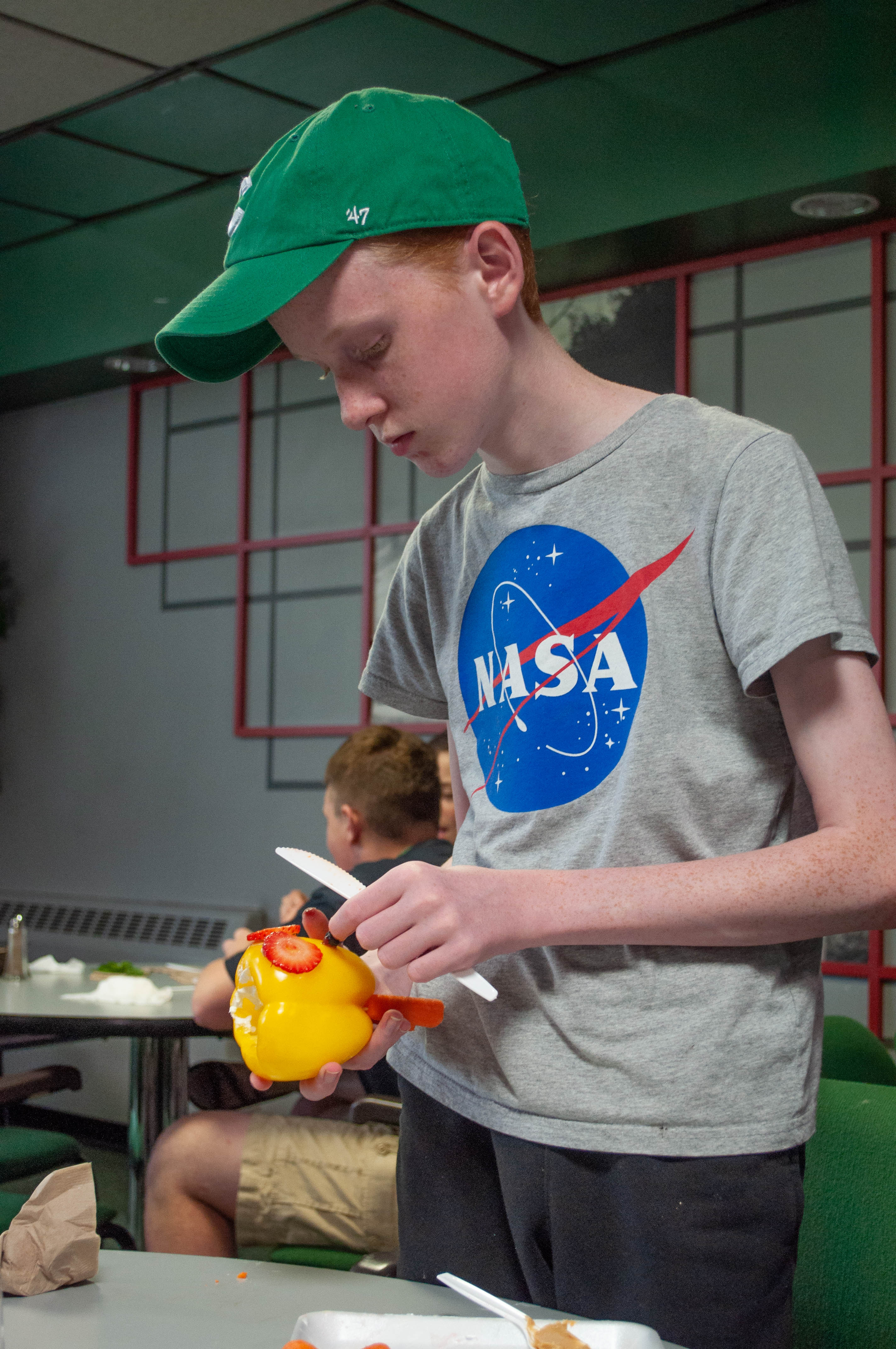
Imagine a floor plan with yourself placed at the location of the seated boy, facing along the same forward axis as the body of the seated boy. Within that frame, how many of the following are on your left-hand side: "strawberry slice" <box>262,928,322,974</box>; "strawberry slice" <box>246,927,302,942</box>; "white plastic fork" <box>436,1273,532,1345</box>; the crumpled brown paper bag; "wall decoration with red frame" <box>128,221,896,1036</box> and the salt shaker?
4

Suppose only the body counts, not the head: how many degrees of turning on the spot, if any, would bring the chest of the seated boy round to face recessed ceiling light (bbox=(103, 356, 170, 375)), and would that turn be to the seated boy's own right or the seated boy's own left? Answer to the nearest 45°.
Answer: approximately 90° to the seated boy's own right

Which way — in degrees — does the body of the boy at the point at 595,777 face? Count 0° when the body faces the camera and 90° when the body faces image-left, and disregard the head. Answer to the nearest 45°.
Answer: approximately 45°

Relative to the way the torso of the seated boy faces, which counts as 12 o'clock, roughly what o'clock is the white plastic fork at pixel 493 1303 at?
The white plastic fork is roughly at 9 o'clock from the seated boy.

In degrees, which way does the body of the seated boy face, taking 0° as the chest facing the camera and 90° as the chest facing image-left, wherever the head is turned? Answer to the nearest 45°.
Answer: approximately 90°

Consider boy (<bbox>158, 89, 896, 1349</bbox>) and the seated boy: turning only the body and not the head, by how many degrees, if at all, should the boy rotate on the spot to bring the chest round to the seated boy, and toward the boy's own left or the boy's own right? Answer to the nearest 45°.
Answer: approximately 135° to the boy's own right

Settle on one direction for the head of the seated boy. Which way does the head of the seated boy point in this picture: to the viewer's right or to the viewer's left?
to the viewer's left
